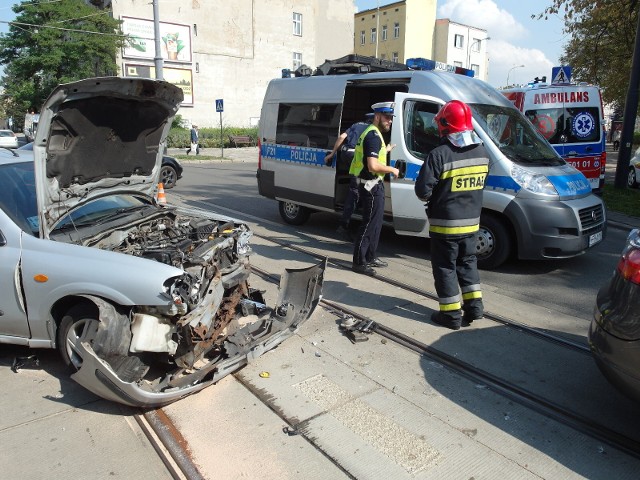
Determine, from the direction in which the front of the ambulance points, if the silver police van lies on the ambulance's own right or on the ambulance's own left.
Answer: on the ambulance's own left

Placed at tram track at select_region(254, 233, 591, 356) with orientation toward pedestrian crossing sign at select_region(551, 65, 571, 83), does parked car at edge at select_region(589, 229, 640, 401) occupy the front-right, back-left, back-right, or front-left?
back-right

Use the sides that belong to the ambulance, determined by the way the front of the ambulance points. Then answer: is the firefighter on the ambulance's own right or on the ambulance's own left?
on the ambulance's own left

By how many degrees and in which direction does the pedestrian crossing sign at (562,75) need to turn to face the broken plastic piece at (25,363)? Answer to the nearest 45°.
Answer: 0° — it already faces it

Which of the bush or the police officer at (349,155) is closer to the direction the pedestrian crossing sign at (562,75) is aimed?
the police officer

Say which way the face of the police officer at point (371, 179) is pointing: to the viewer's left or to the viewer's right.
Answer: to the viewer's right

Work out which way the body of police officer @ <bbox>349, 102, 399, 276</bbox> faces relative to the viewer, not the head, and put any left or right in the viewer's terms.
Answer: facing to the right of the viewer

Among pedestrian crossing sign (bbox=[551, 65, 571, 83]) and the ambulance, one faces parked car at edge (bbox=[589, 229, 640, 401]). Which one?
the pedestrian crossing sign
